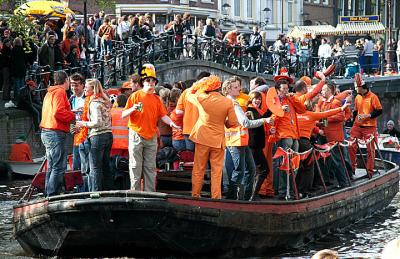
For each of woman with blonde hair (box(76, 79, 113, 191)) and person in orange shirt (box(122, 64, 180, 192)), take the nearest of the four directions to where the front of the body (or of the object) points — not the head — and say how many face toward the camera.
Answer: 1

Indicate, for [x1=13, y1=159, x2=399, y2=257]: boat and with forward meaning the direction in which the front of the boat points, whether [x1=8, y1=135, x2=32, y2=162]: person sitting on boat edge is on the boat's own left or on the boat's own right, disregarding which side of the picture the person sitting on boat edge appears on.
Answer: on the boat's own right

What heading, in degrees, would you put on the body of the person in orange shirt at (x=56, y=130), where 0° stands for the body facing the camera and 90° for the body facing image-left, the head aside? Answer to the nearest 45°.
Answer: approximately 225°

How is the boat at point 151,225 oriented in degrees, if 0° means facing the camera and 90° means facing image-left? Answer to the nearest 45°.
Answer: approximately 45°

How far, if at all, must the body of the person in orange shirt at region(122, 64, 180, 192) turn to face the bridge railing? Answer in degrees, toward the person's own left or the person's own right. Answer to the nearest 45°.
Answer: approximately 180°
